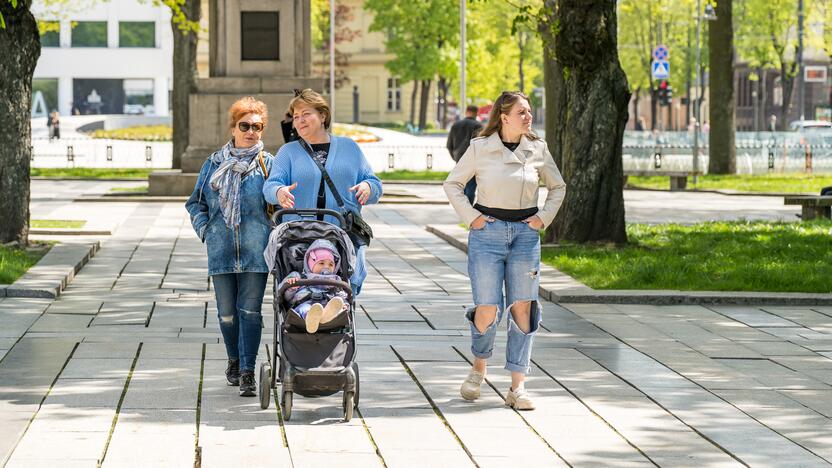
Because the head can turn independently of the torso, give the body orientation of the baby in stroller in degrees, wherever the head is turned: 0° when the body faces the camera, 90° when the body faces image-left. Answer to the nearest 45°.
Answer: approximately 0°

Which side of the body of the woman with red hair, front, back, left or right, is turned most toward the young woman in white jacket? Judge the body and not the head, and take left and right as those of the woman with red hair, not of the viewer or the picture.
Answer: left

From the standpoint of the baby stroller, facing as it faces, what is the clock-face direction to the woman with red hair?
The woman with red hair is roughly at 5 o'clock from the baby stroller.

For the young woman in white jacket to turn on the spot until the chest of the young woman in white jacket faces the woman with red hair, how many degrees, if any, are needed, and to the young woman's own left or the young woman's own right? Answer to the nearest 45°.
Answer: approximately 90° to the young woman's own right

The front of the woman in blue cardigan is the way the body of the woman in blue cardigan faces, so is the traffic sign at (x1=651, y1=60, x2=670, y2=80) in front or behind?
behind

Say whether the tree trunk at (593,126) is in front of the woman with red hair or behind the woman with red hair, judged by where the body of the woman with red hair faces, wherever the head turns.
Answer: behind

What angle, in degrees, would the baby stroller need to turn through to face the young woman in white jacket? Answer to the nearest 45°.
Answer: approximately 135° to its left

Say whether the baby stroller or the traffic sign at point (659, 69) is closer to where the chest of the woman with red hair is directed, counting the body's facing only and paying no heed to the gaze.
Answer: the baby stroller

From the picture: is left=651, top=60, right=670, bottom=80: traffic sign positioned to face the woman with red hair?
yes
